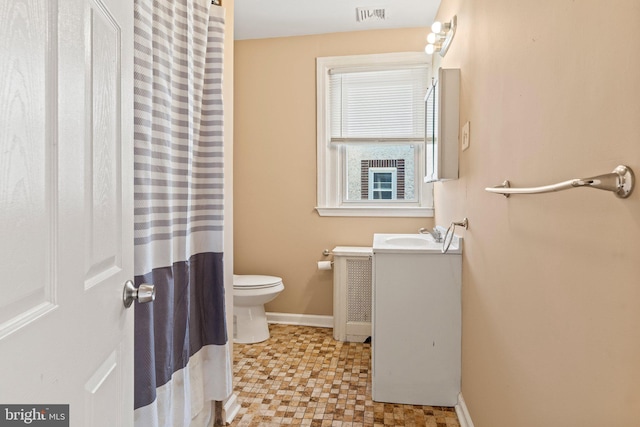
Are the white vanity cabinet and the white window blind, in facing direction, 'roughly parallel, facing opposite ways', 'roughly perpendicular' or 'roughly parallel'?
roughly perpendicular

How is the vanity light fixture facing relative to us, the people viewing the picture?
facing to the left of the viewer

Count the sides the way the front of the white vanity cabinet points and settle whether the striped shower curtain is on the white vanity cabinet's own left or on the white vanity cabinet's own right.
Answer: on the white vanity cabinet's own left

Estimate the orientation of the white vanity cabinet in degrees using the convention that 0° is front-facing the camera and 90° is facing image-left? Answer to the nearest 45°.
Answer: approximately 90°

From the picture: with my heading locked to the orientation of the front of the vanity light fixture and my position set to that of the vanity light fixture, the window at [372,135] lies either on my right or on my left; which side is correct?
on my right

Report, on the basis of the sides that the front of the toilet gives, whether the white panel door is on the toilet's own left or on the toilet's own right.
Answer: on the toilet's own right

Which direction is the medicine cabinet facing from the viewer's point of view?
to the viewer's left
